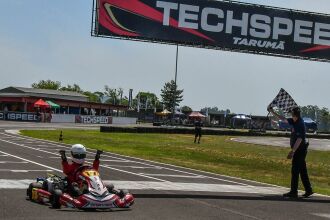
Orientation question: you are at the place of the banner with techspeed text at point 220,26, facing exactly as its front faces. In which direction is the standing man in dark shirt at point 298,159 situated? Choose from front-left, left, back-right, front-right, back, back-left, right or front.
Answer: front

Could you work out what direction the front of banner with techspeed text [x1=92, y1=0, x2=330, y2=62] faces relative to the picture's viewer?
facing the viewer

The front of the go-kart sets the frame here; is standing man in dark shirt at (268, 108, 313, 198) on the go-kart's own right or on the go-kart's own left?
on the go-kart's own left

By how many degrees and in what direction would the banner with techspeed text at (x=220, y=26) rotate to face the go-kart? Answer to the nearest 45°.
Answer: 0° — it already faces it
